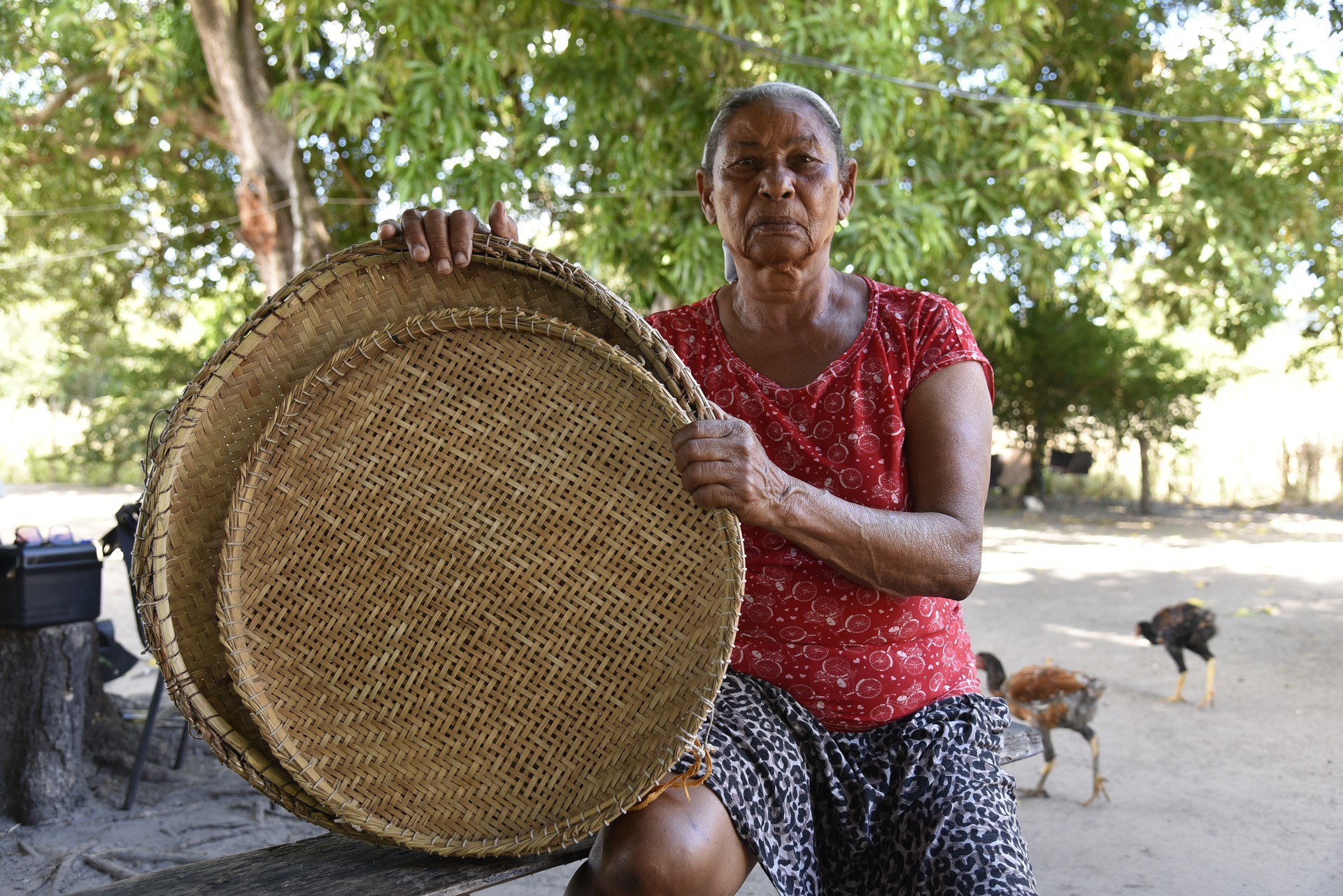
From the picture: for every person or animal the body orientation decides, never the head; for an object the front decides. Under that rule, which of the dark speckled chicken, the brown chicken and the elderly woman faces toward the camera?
the elderly woman

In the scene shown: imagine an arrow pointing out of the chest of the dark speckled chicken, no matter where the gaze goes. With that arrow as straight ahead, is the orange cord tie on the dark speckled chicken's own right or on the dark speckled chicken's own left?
on the dark speckled chicken's own left

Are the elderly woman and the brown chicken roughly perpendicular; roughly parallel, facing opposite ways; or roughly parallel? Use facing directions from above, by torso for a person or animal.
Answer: roughly perpendicular

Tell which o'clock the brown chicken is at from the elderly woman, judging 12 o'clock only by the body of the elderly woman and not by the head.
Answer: The brown chicken is roughly at 7 o'clock from the elderly woman.

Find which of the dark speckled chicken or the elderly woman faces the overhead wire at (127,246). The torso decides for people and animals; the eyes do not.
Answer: the dark speckled chicken

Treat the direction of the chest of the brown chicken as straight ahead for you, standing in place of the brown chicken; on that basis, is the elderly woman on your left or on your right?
on your left

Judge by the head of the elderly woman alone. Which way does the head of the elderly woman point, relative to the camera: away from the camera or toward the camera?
toward the camera

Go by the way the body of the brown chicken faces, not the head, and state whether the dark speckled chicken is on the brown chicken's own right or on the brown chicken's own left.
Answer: on the brown chicken's own right

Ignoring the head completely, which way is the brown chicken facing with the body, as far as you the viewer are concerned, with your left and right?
facing to the left of the viewer

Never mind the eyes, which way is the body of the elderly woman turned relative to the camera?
toward the camera

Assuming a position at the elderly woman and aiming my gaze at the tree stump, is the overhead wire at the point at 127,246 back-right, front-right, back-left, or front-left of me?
front-right
